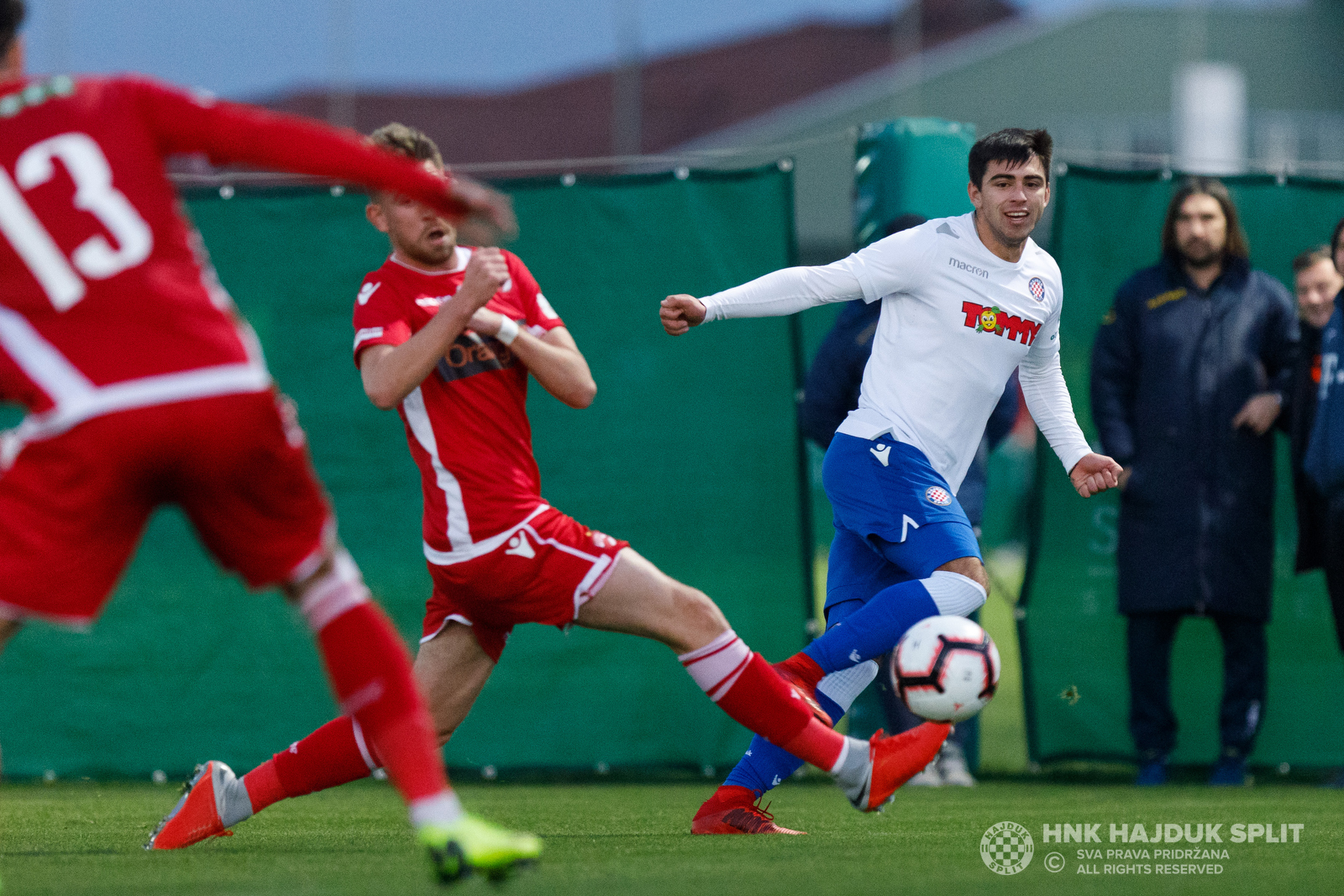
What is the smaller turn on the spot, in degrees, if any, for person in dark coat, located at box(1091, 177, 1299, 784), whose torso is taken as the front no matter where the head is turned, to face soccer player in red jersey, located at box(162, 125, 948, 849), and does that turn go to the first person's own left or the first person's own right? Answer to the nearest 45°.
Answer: approximately 45° to the first person's own right

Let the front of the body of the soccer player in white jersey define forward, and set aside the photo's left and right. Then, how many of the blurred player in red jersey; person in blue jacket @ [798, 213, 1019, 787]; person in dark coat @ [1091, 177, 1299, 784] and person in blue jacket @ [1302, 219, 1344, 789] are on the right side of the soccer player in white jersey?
1

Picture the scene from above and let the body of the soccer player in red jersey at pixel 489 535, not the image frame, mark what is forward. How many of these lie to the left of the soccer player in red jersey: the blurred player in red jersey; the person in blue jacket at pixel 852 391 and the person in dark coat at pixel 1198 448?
2

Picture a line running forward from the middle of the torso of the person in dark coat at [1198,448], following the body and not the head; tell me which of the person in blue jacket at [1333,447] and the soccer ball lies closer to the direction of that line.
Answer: the soccer ball

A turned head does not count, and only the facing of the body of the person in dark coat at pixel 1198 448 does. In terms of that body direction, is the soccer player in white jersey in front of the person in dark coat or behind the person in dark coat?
in front

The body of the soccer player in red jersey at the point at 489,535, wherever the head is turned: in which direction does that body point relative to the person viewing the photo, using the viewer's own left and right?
facing the viewer and to the right of the viewer

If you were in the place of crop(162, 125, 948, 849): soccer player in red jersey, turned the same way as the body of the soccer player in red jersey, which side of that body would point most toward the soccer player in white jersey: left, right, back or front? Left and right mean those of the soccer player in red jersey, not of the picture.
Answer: left

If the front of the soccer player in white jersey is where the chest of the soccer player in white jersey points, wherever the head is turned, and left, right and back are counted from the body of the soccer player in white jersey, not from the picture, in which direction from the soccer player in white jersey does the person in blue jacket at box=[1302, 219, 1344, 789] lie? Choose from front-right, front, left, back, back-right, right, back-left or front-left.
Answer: left

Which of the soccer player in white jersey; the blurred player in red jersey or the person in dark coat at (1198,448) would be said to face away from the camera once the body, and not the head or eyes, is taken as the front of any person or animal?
the blurred player in red jersey

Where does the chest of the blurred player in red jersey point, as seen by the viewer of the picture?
away from the camera

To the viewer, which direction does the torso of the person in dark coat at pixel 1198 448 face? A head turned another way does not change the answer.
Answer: toward the camera

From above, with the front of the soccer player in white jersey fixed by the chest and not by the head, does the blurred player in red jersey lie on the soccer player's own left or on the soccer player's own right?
on the soccer player's own right

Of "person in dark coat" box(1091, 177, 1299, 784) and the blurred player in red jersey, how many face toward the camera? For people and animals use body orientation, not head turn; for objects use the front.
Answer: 1
